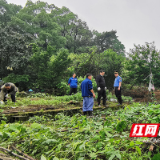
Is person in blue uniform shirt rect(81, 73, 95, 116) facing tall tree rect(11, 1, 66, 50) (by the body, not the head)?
no

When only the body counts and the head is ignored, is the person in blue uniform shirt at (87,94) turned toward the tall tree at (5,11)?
no
